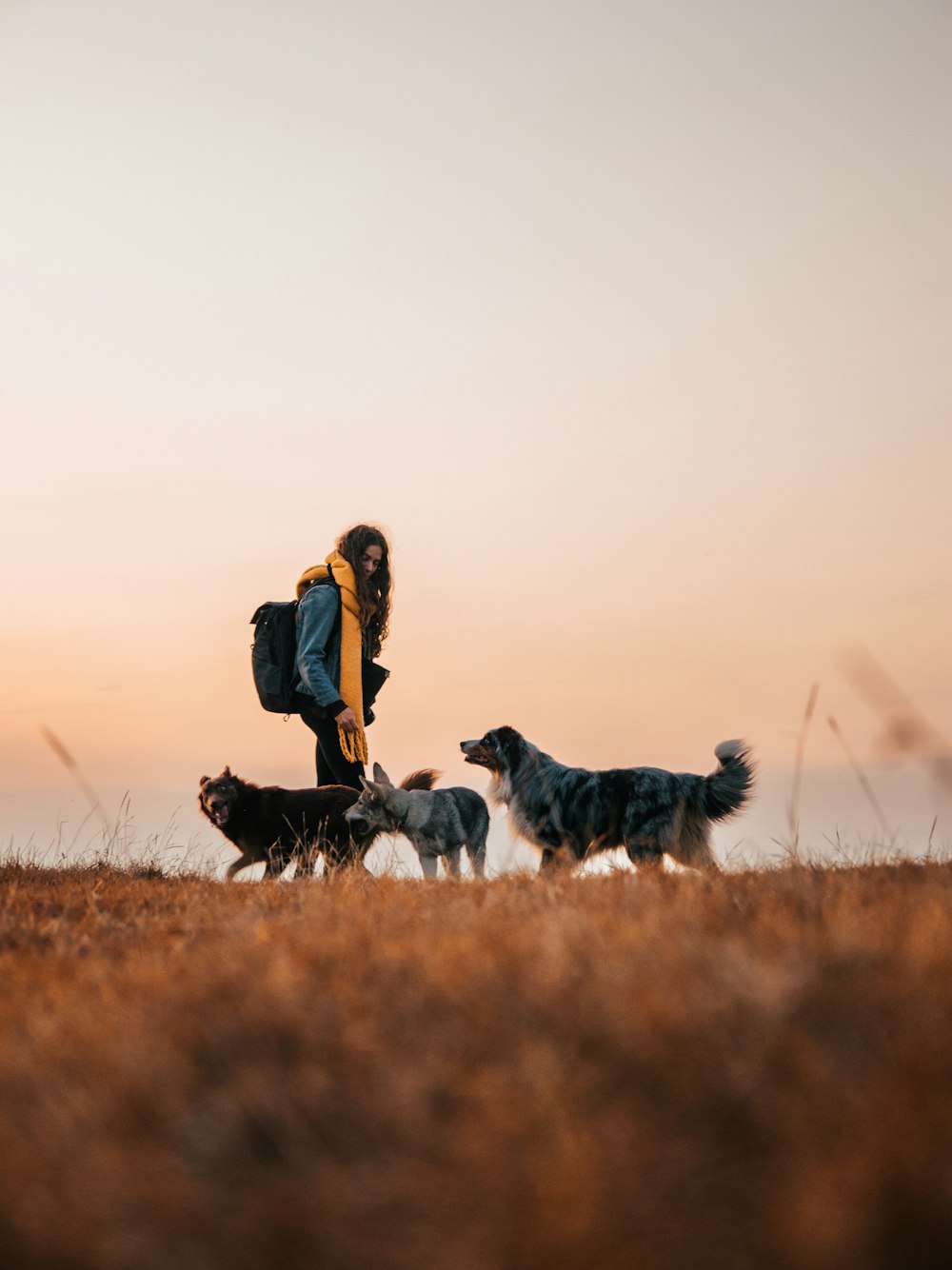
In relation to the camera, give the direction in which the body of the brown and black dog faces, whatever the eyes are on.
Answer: to the viewer's left

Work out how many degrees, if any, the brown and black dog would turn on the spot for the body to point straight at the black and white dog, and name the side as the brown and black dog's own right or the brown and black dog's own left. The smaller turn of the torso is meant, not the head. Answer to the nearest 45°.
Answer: approximately 135° to the brown and black dog's own left

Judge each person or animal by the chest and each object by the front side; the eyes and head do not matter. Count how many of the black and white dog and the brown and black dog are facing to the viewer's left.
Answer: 2

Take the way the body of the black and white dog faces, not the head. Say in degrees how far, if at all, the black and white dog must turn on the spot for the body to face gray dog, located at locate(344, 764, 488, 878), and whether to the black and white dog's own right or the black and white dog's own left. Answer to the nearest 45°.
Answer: approximately 45° to the black and white dog's own right

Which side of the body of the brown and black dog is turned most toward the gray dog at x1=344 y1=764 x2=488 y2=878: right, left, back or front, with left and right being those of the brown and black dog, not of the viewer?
back

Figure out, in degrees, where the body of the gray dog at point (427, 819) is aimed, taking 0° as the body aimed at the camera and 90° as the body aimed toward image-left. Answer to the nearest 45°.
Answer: approximately 90°

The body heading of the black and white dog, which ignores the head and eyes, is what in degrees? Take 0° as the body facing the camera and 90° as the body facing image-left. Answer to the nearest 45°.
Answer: approximately 90°
